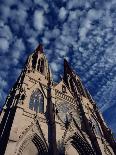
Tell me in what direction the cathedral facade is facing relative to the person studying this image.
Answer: facing the viewer and to the right of the viewer
